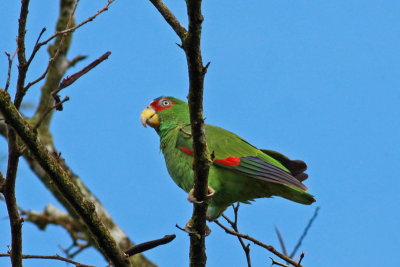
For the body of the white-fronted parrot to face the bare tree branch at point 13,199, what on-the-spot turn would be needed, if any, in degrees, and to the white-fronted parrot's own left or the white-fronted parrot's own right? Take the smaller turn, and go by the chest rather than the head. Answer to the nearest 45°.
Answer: approximately 45° to the white-fronted parrot's own left

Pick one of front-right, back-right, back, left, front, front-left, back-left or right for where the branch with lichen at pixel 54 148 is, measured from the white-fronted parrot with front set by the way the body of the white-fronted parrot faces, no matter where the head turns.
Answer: front-right

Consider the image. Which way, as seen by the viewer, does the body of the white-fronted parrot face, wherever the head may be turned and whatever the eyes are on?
to the viewer's left

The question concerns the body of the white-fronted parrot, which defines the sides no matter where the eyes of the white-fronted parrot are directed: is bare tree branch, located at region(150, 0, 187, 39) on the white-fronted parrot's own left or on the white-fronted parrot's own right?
on the white-fronted parrot's own left

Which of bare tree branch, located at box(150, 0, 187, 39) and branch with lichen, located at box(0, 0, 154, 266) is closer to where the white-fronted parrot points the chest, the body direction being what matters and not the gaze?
the branch with lichen

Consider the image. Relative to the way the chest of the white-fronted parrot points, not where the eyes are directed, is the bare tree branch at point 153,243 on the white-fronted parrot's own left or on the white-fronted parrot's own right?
on the white-fronted parrot's own left
